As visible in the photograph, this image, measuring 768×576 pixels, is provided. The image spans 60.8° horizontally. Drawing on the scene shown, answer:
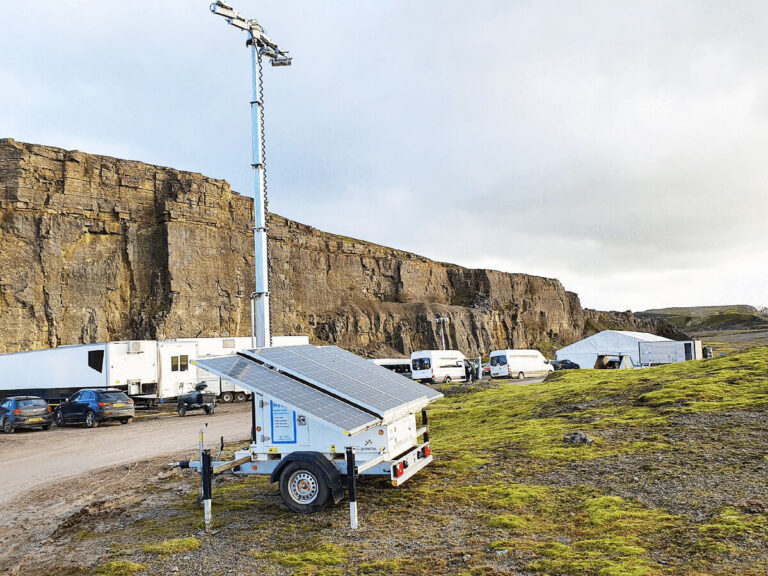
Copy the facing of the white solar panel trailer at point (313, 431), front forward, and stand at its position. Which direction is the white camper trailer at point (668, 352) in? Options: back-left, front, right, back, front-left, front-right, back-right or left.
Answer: right

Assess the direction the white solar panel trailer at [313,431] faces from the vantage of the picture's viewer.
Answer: facing away from the viewer and to the left of the viewer

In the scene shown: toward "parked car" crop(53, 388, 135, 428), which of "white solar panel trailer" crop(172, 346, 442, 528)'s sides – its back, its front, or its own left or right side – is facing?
front

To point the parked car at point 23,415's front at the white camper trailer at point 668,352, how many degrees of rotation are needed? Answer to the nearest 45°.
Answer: approximately 135° to its right

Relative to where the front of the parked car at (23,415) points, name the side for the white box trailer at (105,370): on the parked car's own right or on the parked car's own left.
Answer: on the parked car's own right

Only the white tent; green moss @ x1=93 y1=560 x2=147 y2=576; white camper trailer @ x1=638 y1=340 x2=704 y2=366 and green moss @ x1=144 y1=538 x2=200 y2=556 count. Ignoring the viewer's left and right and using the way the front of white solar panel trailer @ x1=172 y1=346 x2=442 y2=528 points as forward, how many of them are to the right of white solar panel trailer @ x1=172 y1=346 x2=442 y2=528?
2

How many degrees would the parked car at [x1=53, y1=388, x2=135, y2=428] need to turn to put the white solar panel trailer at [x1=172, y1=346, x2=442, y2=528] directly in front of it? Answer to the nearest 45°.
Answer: approximately 135° to its left

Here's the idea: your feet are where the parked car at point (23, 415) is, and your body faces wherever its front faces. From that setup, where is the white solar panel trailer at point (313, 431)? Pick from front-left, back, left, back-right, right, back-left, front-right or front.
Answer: back-left

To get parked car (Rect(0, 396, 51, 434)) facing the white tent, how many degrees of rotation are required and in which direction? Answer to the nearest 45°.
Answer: approximately 135° to its right

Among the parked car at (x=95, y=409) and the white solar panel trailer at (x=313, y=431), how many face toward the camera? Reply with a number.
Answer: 0

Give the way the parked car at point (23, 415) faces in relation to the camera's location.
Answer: facing away from the viewer and to the left of the viewer

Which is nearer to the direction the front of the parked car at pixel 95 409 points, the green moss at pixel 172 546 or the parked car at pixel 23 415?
the parked car

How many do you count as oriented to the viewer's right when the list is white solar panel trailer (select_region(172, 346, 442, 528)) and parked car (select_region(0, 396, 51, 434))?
0

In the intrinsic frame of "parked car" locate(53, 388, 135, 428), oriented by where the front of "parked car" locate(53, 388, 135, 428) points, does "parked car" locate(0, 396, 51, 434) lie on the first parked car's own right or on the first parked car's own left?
on the first parked car's own left
